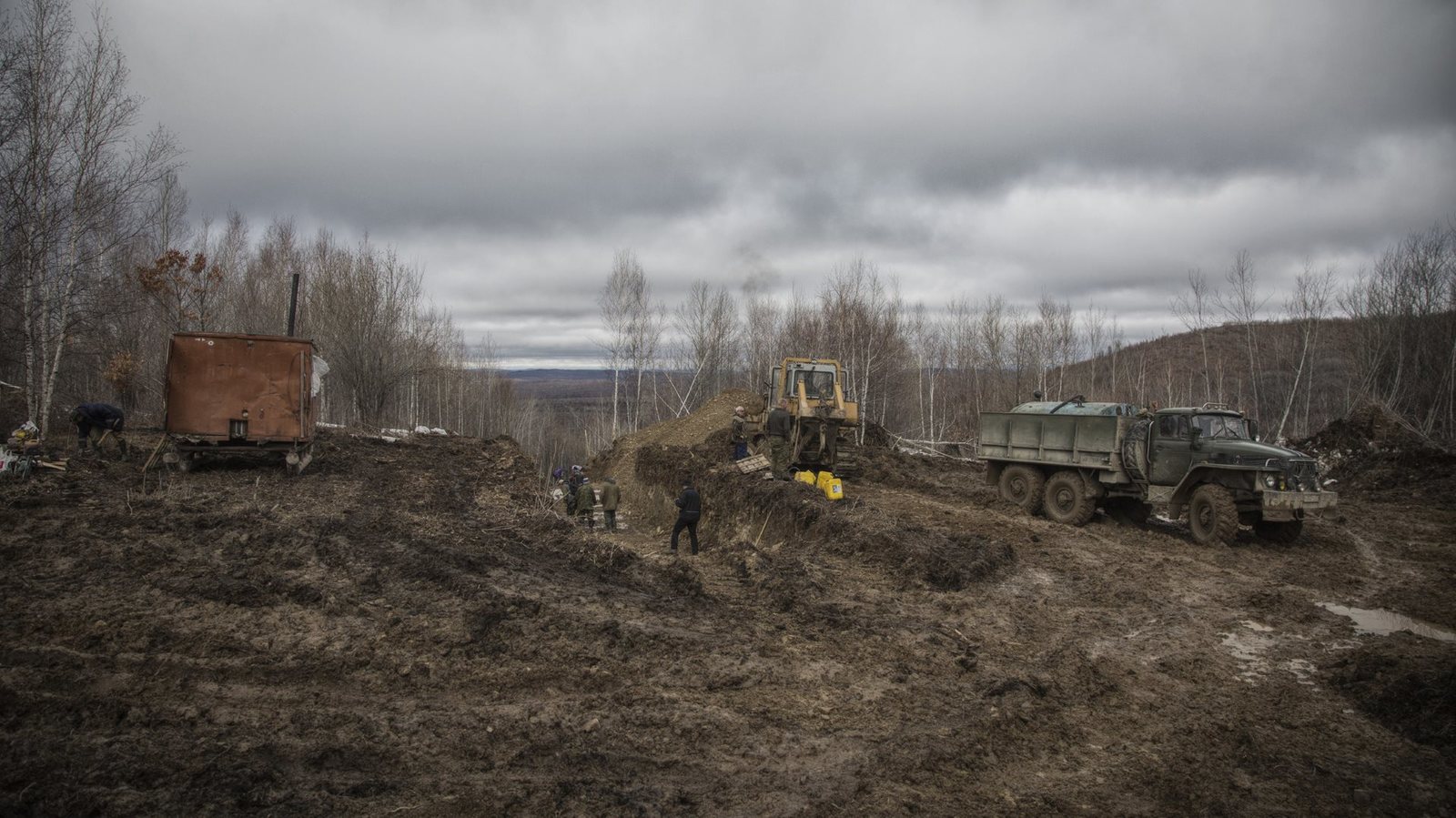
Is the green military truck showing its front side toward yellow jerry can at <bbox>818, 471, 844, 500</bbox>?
no

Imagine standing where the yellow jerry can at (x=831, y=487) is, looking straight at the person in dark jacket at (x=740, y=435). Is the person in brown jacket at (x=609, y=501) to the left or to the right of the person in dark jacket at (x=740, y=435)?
left

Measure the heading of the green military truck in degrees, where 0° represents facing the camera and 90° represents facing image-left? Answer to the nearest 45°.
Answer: approximately 315°

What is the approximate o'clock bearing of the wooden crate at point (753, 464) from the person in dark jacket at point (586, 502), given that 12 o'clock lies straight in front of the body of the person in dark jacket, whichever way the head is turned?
The wooden crate is roughly at 3 o'clock from the person in dark jacket.

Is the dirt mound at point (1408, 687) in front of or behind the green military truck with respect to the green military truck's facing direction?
in front

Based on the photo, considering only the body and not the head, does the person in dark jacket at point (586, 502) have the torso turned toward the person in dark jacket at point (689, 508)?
no

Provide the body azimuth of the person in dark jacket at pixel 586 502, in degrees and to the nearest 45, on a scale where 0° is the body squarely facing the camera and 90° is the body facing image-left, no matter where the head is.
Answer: approximately 180°

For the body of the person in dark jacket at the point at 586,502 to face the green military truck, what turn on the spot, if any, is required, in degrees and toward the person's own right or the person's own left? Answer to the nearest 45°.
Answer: approximately 135° to the person's own right

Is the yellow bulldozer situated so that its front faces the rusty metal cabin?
no
